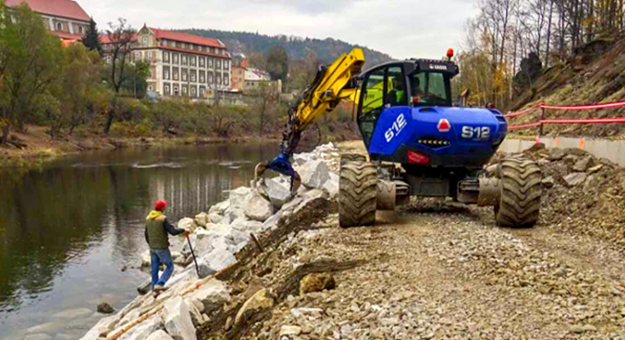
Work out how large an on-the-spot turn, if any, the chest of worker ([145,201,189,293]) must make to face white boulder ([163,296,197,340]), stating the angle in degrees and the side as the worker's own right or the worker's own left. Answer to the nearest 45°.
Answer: approximately 135° to the worker's own right

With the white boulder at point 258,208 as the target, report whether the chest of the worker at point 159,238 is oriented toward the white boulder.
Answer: yes

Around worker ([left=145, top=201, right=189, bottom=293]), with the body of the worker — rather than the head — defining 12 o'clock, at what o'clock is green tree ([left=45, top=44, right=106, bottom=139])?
The green tree is roughly at 10 o'clock from the worker.

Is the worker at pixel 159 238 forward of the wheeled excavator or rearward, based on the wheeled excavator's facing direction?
forward
